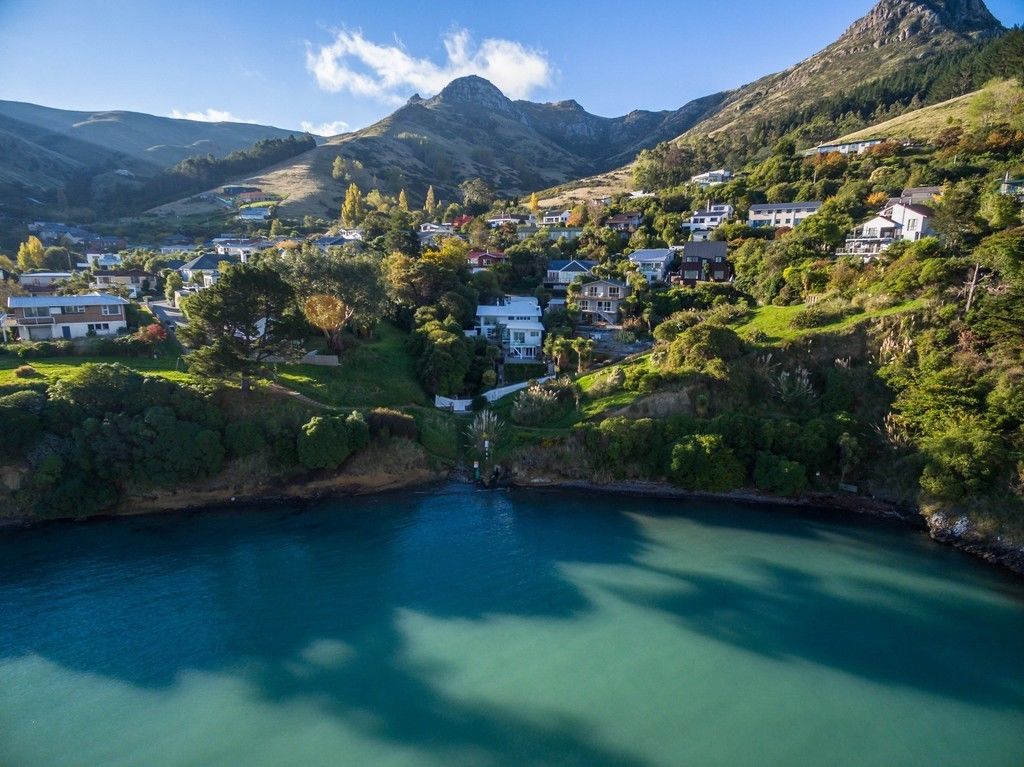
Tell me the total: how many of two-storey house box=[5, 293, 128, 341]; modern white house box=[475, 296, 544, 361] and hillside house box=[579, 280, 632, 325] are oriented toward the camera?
3

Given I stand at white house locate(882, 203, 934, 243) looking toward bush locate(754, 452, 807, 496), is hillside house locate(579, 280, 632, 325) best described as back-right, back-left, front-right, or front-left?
front-right

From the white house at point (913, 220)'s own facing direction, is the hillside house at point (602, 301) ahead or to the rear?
ahead

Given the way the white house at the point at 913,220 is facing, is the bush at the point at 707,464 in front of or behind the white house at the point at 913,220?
in front

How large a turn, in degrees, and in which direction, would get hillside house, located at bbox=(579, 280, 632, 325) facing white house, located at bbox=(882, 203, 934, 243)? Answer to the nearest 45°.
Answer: approximately 90° to its left

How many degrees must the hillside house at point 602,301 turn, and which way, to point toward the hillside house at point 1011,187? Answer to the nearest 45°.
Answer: approximately 90° to its left

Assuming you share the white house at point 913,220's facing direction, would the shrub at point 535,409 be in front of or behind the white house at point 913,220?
in front

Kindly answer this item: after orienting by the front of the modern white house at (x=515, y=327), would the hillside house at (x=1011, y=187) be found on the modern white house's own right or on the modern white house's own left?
on the modern white house's own left

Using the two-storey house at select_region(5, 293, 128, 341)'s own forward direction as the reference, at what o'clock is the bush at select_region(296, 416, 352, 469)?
The bush is roughly at 11 o'clock from the two-storey house.

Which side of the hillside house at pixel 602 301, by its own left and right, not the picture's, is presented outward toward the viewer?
front

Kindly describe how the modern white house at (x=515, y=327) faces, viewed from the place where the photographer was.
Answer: facing the viewer
